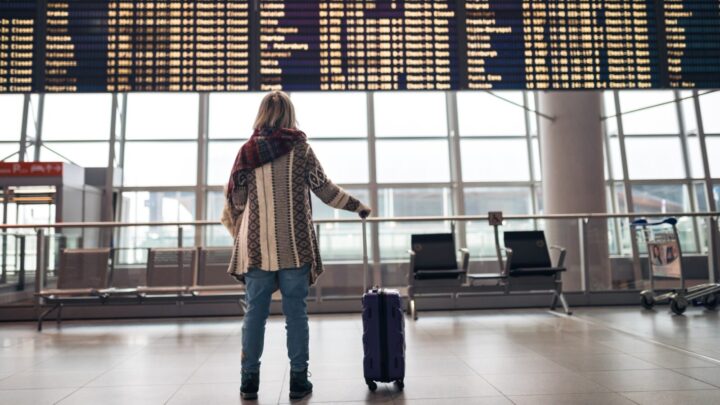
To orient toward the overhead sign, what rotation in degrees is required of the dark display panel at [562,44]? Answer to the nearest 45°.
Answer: approximately 90° to its right

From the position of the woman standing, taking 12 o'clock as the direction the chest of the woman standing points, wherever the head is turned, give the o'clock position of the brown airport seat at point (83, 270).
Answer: The brown airport seat is roughly at 11 o'clock from the woman standing.

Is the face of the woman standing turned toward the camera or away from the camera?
away from the camera

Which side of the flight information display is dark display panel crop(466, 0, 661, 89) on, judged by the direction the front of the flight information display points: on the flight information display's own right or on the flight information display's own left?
on the flight information display's own left

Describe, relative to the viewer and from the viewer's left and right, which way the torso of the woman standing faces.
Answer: facing away from the viewer

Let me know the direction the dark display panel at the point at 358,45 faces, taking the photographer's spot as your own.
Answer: facing the viewer

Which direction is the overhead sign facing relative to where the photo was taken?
toward the camera

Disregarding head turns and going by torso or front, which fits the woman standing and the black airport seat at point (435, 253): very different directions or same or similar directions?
very different directions

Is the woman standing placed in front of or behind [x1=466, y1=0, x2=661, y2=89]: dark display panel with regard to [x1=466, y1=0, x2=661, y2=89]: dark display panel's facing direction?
in front

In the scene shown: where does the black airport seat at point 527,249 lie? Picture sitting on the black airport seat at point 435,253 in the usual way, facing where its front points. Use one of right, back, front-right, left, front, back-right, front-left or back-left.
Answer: left
